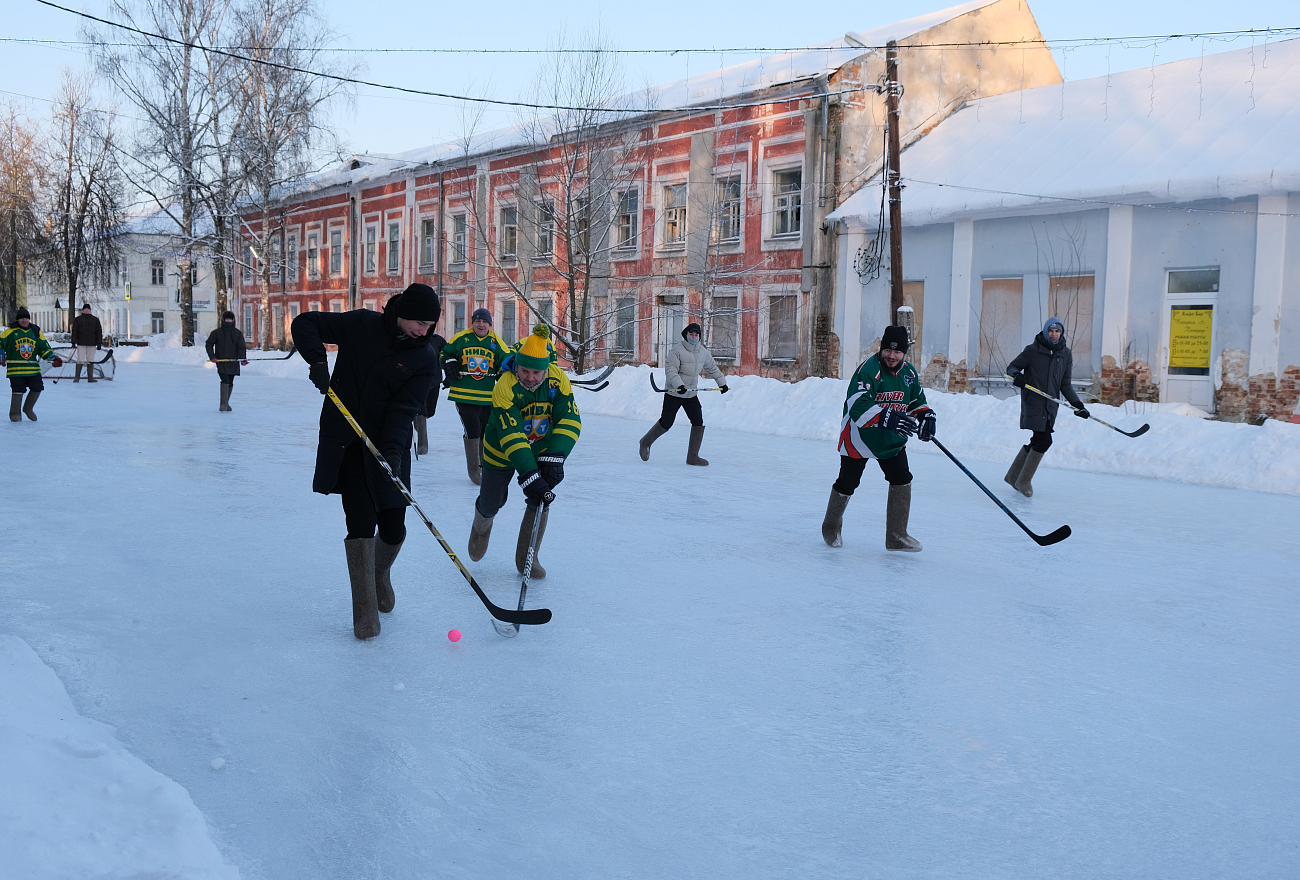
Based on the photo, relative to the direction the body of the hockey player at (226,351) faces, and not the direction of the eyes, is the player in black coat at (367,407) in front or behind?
in front

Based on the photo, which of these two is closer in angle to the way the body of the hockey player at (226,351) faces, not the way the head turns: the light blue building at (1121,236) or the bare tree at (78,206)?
the light blue building

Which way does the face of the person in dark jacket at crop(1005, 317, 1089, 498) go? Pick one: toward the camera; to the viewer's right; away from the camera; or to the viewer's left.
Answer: toward the camera

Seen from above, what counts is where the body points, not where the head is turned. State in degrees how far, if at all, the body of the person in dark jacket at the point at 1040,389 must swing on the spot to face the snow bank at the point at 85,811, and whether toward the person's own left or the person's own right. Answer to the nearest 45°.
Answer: approximately 45° to the person's own right

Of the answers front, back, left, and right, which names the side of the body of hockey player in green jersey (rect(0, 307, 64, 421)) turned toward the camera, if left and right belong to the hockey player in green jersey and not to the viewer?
front

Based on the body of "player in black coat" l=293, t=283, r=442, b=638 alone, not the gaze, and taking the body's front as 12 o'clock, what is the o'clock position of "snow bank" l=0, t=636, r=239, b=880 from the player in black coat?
The snow bank is roughly at 2 o'clock from the player in black coat.

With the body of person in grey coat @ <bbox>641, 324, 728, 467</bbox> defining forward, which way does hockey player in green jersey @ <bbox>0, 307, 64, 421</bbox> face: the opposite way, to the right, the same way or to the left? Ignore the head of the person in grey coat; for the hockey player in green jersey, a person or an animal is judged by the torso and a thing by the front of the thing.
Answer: the same way

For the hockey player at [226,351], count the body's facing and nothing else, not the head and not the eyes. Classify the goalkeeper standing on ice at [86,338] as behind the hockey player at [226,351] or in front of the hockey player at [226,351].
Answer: behind

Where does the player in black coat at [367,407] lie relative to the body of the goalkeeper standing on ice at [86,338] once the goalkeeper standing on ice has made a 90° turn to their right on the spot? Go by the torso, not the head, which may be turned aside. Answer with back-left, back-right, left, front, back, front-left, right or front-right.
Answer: left

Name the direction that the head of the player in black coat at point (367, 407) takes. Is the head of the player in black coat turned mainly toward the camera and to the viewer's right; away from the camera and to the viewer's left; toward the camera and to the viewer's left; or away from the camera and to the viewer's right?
toward the camera and to the viewer's right

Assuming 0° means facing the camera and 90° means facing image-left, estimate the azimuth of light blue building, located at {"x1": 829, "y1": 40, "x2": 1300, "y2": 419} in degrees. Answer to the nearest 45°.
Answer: approximately 45°

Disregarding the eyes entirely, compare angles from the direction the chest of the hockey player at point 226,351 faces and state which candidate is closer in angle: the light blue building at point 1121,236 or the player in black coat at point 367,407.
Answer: the player in black coat

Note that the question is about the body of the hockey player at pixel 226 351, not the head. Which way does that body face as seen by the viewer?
toward the camera

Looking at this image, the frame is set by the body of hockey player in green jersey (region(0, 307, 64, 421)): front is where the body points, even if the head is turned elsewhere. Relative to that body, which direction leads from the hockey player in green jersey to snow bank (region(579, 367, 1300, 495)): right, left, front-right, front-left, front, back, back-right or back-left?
front-left

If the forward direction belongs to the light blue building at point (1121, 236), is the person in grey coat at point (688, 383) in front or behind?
in front

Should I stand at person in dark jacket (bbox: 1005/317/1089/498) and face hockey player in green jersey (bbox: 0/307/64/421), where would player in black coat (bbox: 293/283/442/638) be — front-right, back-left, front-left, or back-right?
front-left

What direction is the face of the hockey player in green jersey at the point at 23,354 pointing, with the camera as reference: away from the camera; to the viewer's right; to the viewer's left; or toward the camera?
toward the camera

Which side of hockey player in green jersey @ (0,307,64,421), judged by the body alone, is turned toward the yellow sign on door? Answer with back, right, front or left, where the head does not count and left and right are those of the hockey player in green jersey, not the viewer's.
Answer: left
